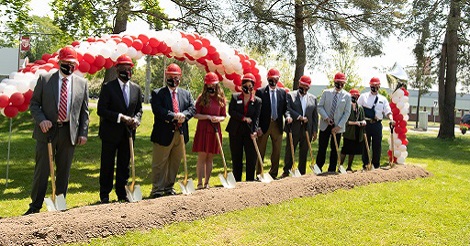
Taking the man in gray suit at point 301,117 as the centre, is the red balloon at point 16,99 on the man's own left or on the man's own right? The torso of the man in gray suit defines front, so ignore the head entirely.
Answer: on the man's own right

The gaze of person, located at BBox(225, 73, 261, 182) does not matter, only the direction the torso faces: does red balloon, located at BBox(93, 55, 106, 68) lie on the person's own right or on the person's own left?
on the person's own right

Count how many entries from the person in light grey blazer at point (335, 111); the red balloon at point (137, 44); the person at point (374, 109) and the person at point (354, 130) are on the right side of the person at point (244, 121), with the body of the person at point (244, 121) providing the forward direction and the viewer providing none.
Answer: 1

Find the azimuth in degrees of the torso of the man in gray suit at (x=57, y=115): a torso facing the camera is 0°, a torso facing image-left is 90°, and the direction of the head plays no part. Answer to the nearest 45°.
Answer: approximately 0°

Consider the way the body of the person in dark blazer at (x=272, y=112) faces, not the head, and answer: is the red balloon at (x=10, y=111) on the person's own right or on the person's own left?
on the person's own right
